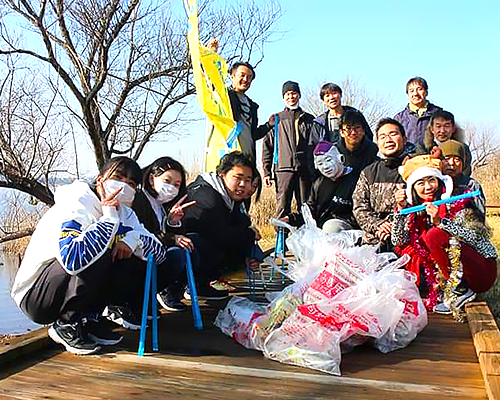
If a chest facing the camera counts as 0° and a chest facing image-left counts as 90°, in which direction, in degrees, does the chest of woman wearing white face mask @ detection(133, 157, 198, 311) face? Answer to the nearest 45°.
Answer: approximately 315°

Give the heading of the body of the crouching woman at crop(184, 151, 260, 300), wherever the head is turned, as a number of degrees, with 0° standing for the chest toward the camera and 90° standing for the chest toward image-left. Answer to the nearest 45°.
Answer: approximately 315°

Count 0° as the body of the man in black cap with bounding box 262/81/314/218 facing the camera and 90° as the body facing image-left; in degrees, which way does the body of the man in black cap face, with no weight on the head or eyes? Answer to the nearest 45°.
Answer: approximately 0°

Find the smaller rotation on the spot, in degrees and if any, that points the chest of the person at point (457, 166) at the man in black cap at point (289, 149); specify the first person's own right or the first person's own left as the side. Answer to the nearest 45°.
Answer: approximately 90° to the first person's own right

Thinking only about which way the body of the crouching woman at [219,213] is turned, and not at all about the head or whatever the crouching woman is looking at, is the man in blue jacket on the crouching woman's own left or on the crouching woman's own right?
on the crouching woman's own left
